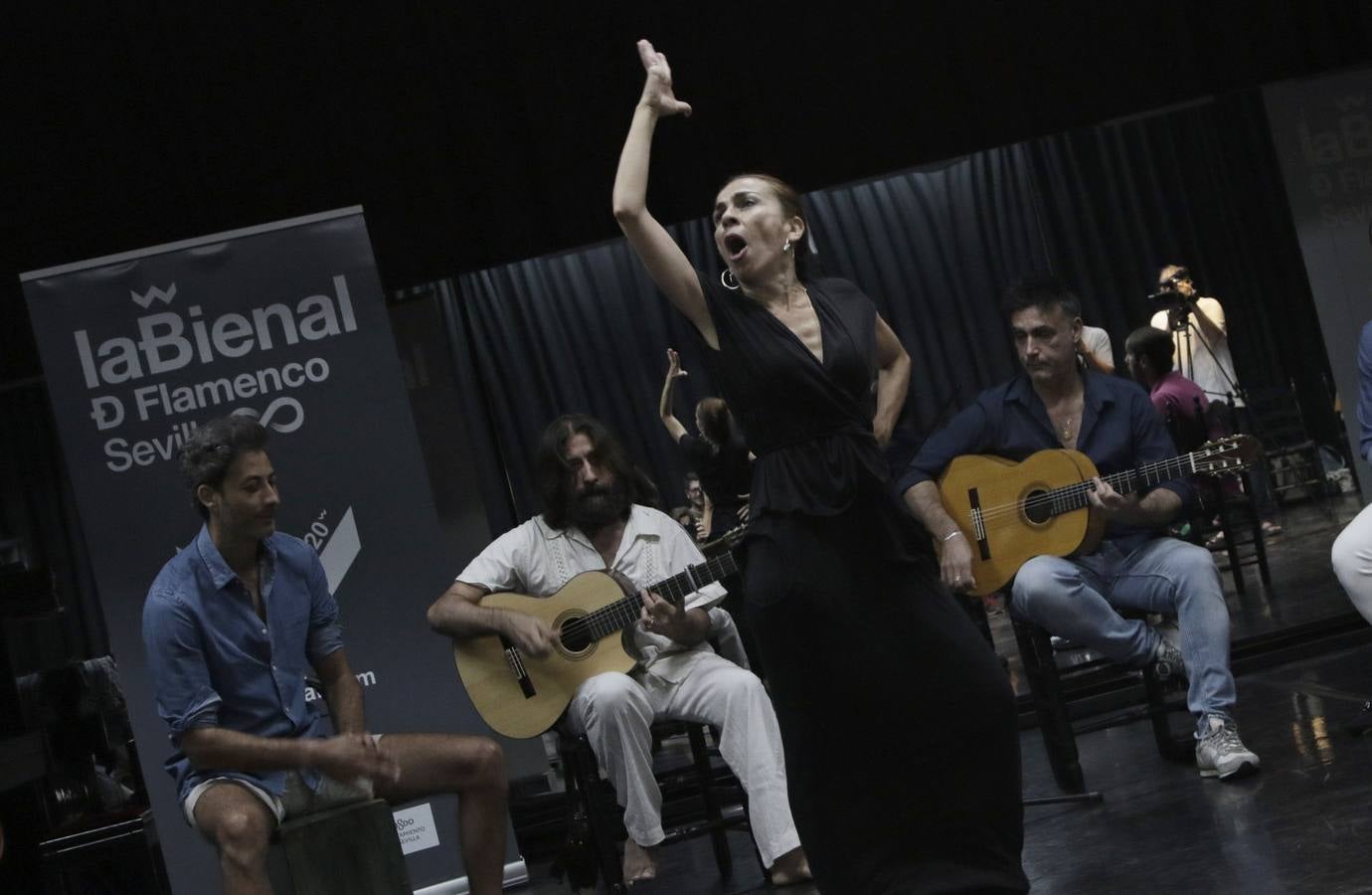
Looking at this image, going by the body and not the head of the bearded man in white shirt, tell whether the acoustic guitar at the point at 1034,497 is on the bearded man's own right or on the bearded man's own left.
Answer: on the bearded man's own left

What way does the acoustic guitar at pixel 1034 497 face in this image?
toward the camera

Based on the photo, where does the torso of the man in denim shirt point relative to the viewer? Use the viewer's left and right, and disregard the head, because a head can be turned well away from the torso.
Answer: facing the viewer and to the right of the viewer

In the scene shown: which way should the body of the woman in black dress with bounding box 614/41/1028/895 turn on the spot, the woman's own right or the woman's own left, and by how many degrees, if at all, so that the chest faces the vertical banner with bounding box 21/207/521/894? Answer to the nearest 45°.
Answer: approximately 135° to the woman's own right

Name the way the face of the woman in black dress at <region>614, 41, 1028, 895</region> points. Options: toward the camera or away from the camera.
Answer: toward the camera

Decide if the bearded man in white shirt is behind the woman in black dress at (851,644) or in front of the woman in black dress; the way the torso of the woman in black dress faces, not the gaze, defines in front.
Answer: behind

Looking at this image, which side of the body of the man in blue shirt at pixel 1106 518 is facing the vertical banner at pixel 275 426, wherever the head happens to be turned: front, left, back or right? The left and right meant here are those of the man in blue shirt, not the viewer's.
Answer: right

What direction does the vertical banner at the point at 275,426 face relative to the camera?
toward the camera

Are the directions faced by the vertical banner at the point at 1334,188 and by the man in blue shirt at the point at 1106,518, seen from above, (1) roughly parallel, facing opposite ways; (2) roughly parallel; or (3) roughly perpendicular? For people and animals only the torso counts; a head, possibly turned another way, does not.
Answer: roughly parallel

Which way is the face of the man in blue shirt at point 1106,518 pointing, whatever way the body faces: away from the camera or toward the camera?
toward the camera

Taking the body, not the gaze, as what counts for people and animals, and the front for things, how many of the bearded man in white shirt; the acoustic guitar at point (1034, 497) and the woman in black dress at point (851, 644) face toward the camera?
3
